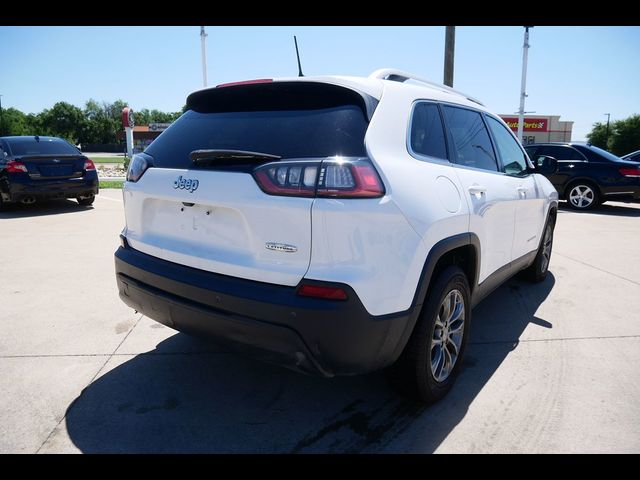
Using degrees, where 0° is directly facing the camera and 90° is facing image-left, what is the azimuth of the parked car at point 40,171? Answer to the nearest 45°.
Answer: approximately 135°

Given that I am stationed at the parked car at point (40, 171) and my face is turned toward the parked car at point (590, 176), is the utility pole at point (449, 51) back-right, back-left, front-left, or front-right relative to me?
front-left

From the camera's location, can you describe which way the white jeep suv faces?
facing away from the viewer and to the right of the viewer

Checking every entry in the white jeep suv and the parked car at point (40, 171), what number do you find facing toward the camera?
0

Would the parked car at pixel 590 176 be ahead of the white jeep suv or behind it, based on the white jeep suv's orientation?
ahead

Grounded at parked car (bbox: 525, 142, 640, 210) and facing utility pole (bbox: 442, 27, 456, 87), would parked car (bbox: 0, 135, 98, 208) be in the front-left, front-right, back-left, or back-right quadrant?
front-left

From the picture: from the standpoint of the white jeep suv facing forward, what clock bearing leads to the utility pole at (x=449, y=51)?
The utility pole is roughly at 11 o'clock from the white jeep suv.

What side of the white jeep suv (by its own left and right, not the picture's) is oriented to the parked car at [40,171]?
left
